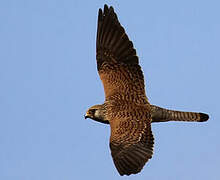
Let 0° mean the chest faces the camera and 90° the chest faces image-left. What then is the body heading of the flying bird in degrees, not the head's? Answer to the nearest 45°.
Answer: approximately 90°
